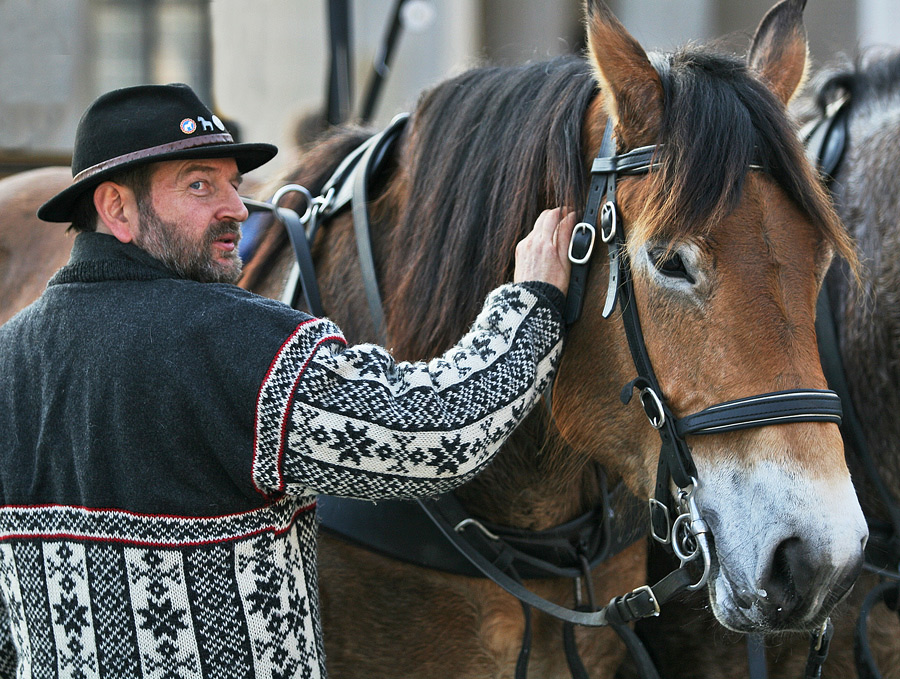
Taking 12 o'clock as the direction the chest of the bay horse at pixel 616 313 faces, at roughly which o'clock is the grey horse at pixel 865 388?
the grey horse at pixel 865 388 is roughly at 9 o'clock from the bay horse at pixel 616 313.

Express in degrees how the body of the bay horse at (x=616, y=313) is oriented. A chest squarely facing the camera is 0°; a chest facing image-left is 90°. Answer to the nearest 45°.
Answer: approximately 315°

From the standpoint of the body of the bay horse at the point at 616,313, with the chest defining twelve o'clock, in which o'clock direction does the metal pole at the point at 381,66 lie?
The metal pole is roughly at 7 o'clock from the bay horse.

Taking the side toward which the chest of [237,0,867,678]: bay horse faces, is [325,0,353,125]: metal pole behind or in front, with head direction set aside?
behind
